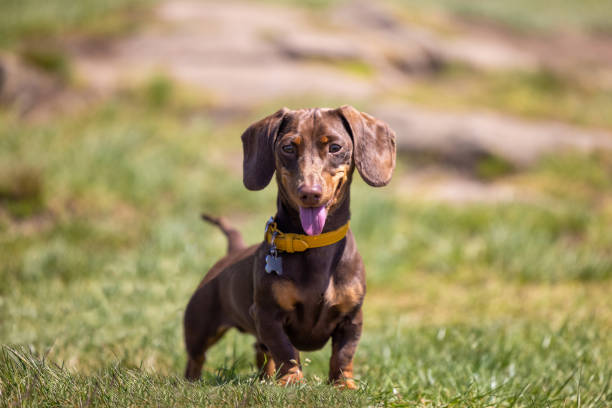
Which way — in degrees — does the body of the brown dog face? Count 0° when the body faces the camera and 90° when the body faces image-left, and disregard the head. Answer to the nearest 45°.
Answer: approximately 315°
